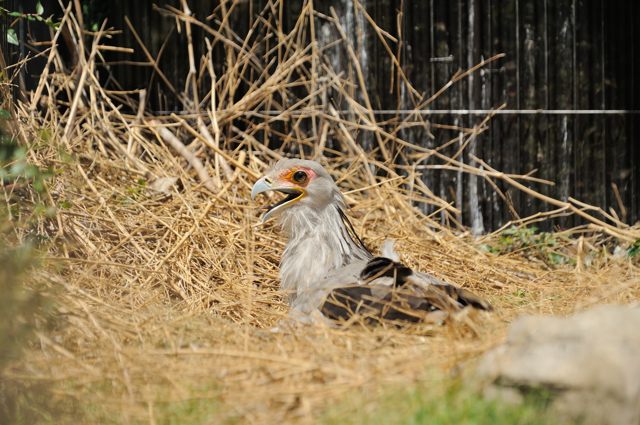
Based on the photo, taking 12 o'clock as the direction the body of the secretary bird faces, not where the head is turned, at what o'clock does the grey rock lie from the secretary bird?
The grey rock is roughly at 8 o'clock from the secretary bird.

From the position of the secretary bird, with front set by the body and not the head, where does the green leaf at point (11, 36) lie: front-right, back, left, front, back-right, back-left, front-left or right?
front-right

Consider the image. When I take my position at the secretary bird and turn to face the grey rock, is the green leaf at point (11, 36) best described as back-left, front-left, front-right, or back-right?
back-right

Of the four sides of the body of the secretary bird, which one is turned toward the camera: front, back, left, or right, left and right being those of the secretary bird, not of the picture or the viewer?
left

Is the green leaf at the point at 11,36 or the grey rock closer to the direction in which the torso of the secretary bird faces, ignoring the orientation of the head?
the green leaf
